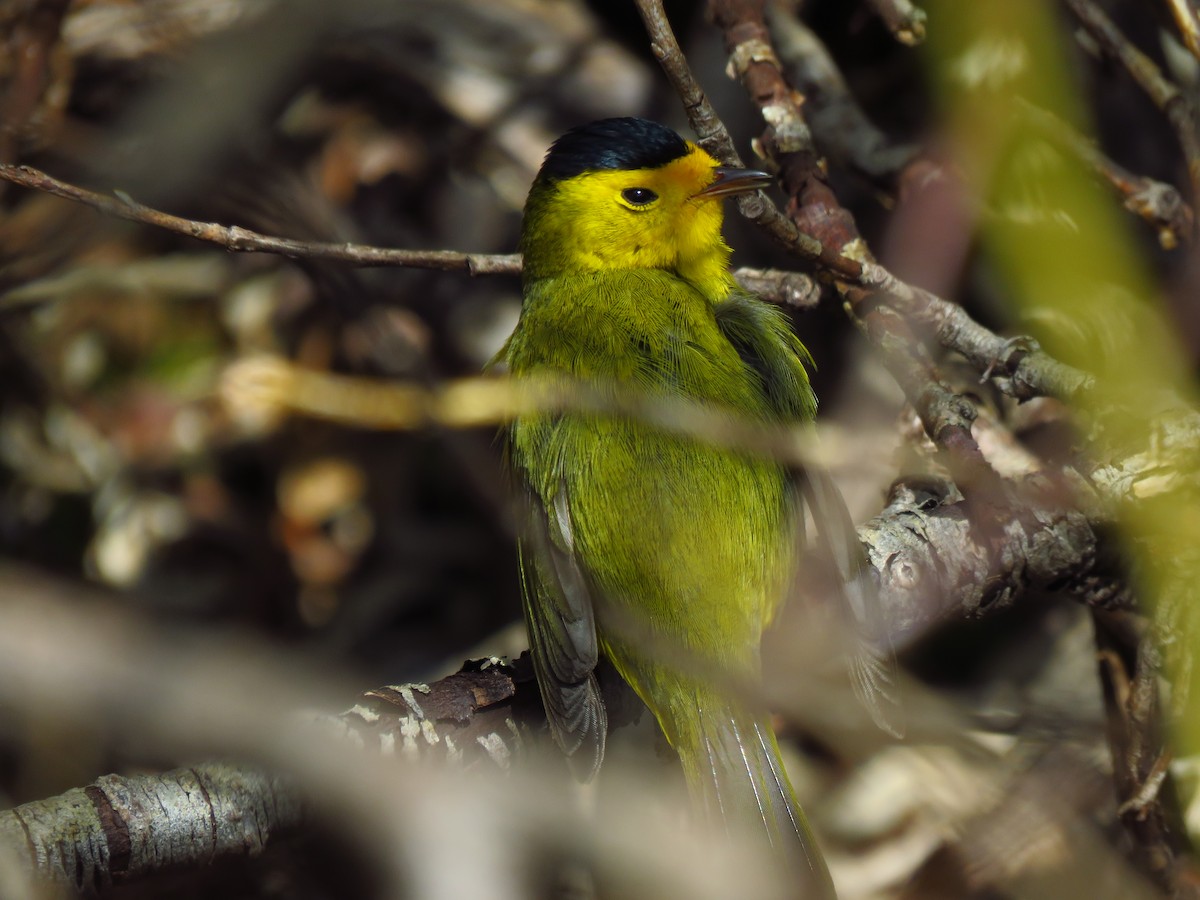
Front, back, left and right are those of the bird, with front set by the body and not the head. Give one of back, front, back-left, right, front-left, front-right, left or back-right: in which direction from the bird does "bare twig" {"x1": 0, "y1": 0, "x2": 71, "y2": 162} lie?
front-left

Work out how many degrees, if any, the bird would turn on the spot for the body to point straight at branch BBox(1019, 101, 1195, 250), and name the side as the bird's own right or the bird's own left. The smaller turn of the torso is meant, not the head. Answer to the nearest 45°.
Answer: approximately 45° to the bird's own right

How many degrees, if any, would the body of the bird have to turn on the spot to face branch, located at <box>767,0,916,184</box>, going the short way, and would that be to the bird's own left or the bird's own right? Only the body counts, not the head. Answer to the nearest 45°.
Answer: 0° — it already faces it

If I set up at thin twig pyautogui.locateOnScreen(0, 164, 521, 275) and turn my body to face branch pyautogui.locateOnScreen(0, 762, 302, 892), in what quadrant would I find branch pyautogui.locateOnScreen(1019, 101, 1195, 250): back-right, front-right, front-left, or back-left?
back-left

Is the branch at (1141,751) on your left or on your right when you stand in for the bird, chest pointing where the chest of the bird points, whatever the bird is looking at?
on your right

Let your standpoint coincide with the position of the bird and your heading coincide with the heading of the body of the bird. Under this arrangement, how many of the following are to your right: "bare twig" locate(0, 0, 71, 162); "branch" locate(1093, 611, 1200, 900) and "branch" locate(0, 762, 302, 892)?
1

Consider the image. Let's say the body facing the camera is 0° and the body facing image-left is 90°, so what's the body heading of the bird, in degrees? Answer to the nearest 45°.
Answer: approximately 180°
